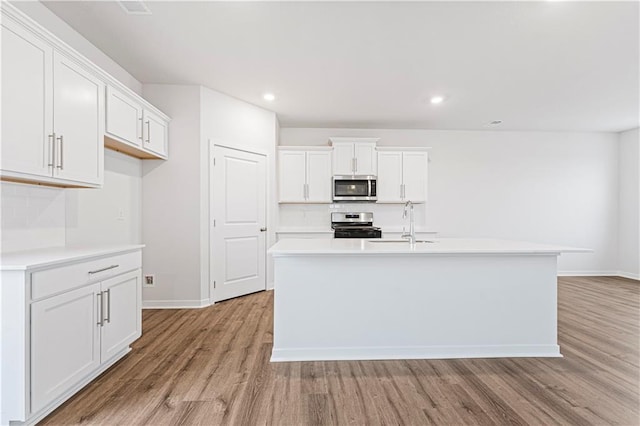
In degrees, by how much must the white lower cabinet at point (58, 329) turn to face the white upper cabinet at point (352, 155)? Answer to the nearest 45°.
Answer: approximately 45° to its left

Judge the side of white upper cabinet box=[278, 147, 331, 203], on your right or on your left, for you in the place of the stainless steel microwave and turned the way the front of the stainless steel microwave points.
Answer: on your right

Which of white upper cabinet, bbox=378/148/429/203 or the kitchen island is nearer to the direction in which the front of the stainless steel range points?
the kitchen island

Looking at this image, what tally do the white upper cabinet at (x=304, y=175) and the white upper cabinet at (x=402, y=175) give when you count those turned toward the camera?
2

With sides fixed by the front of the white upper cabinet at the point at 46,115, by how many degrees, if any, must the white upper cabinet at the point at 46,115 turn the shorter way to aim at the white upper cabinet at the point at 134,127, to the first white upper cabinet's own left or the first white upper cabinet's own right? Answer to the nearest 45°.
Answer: approximately 90° to the first white upper cabinet's own left

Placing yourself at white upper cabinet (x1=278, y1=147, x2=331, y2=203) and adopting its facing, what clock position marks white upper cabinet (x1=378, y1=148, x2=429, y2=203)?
white upper cabinet (x1=378, y1=148, x2=429, y2=203) is roughly at 9 o'clock from white upper cabinet (x1=278, y1=147, x2=331, y2=203).

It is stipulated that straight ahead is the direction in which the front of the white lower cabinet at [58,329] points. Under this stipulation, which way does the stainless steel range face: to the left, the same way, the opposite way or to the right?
to the right

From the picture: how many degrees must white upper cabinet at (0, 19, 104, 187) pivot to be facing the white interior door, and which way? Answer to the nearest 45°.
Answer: approximately 90° to its left

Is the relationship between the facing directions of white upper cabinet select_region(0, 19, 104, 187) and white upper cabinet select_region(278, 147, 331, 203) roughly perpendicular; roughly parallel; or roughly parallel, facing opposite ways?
roughly perpendicular

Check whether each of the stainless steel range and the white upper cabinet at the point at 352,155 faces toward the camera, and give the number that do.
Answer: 2
